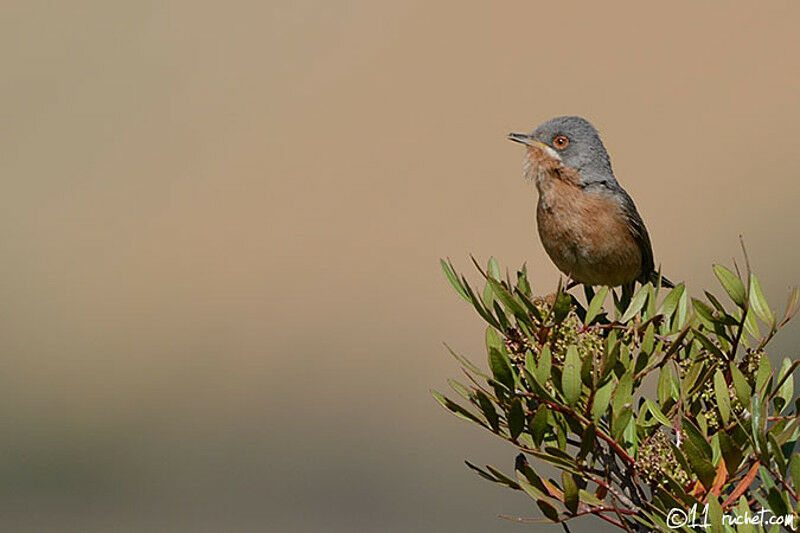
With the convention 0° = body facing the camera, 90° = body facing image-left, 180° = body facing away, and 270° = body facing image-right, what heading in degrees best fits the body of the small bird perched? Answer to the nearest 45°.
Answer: approximately 45°
